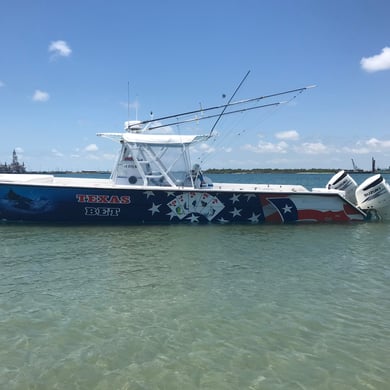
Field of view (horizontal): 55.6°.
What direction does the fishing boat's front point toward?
to the viewer's left
